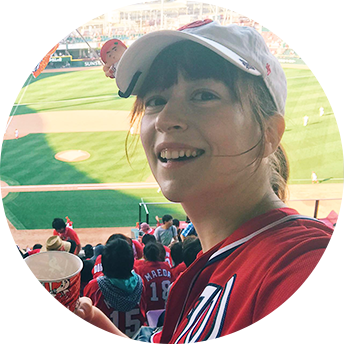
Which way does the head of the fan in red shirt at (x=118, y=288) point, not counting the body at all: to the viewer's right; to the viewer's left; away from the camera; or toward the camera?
away from the camera

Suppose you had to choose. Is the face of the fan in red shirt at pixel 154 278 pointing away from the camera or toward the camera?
away from the camera

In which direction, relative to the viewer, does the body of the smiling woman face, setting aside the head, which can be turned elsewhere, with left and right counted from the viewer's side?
facing the viewer and to the left of the viewer

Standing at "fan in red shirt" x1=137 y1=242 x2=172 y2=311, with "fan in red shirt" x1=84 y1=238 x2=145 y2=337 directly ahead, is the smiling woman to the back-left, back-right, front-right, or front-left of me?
front-left

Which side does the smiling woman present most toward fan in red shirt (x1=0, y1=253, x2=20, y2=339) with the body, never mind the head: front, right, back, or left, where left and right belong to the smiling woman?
right
